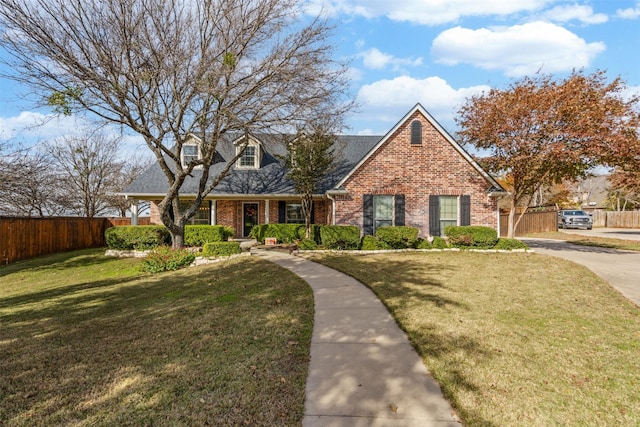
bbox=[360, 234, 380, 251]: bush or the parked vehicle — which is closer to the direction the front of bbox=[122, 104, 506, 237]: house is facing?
the bush

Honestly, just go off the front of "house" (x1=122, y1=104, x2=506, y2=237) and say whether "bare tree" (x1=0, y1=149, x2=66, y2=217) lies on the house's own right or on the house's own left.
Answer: on the house's own right

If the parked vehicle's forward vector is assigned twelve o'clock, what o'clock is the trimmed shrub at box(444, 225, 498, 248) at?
The trimmed shrub is roughly at 2 o'clock from the parked vehicle.

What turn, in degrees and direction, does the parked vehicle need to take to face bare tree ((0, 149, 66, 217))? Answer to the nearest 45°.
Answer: approximately 90° to its right

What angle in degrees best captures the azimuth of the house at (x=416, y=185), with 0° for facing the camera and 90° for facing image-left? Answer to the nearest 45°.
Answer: approximately 0°

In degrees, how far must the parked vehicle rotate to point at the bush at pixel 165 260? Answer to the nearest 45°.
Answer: approximately 45° to its right

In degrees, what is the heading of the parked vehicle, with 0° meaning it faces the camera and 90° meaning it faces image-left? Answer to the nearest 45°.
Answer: approximately 315°

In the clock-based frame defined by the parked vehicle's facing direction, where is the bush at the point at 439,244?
The bush is roughly at 2 o'clock from the parked vehicle.

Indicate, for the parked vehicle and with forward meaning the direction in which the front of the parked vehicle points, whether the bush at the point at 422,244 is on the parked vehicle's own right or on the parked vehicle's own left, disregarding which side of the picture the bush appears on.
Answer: on the parked vehicle's own right

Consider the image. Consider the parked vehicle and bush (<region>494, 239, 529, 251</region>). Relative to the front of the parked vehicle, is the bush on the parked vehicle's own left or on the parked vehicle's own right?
on the parked vehicle's own right

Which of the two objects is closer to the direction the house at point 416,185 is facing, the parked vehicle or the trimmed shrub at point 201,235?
the trimmed shrub
